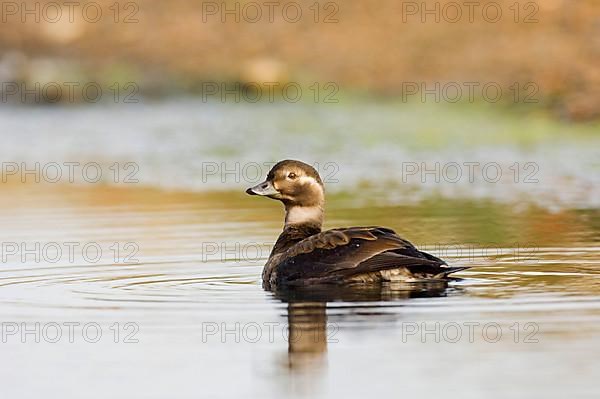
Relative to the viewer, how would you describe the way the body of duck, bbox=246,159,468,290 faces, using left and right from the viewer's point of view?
facing to the left of the viewer
